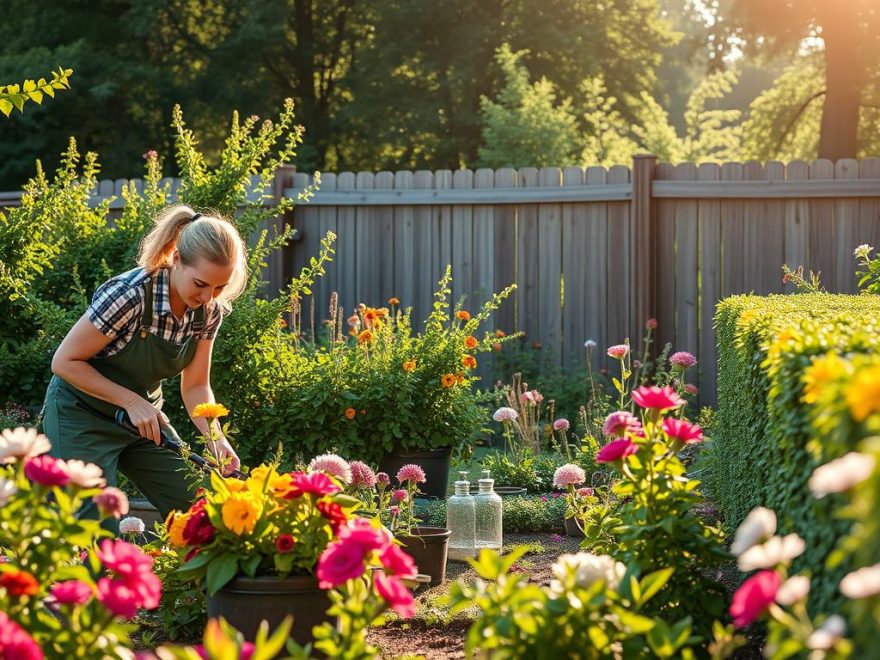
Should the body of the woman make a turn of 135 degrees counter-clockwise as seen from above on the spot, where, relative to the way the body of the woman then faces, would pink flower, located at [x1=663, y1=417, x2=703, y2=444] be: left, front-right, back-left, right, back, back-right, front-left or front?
back-right

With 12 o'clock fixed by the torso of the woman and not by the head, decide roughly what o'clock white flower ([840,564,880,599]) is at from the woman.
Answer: The white flower is roughly at 1 o'clock from the woman.

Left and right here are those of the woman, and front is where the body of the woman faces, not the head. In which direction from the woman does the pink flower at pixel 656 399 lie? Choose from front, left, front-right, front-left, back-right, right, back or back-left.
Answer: front

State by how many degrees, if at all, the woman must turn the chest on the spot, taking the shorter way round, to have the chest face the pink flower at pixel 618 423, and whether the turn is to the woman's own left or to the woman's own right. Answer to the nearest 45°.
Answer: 0° — they already face it

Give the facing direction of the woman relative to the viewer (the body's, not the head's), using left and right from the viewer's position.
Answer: facing the viewer and to the right of the viewer

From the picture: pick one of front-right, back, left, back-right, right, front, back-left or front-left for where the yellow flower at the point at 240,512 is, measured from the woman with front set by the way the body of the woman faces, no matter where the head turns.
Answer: front-right

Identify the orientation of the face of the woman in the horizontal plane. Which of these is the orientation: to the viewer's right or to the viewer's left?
to the viewer's right

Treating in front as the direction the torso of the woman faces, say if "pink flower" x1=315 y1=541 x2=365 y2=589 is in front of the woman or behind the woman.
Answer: in front

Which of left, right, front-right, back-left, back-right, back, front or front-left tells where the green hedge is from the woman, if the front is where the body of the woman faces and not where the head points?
front

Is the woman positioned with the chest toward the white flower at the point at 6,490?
no

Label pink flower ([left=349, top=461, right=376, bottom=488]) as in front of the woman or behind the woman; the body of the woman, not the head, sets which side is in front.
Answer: in front
